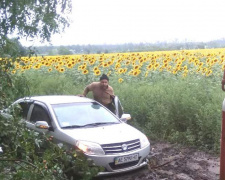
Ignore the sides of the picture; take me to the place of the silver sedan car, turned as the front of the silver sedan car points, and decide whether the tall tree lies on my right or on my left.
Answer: on my right

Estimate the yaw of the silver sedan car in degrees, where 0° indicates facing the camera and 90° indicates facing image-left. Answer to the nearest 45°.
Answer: approximately 315°

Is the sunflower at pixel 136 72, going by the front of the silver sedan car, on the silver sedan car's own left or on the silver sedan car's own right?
on the silver sedan car's own left
